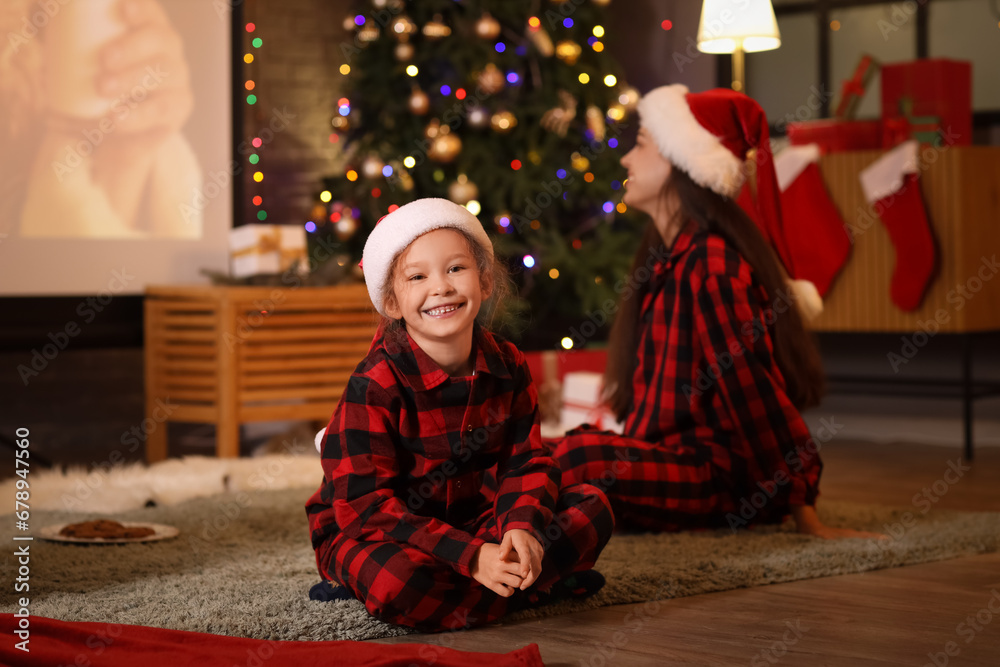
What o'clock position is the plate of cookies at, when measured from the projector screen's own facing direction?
The plate of cookies is roughly at 12 o'clock from the projector screen.

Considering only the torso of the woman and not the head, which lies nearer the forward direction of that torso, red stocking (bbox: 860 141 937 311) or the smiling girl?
the smiling girl

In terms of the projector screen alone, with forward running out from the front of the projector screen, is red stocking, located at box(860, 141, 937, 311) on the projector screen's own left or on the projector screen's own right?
on the projector screen's own left

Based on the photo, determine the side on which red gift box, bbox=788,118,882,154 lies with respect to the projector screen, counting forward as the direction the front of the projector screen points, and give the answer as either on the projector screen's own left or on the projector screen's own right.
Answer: on the projector screen's own left
